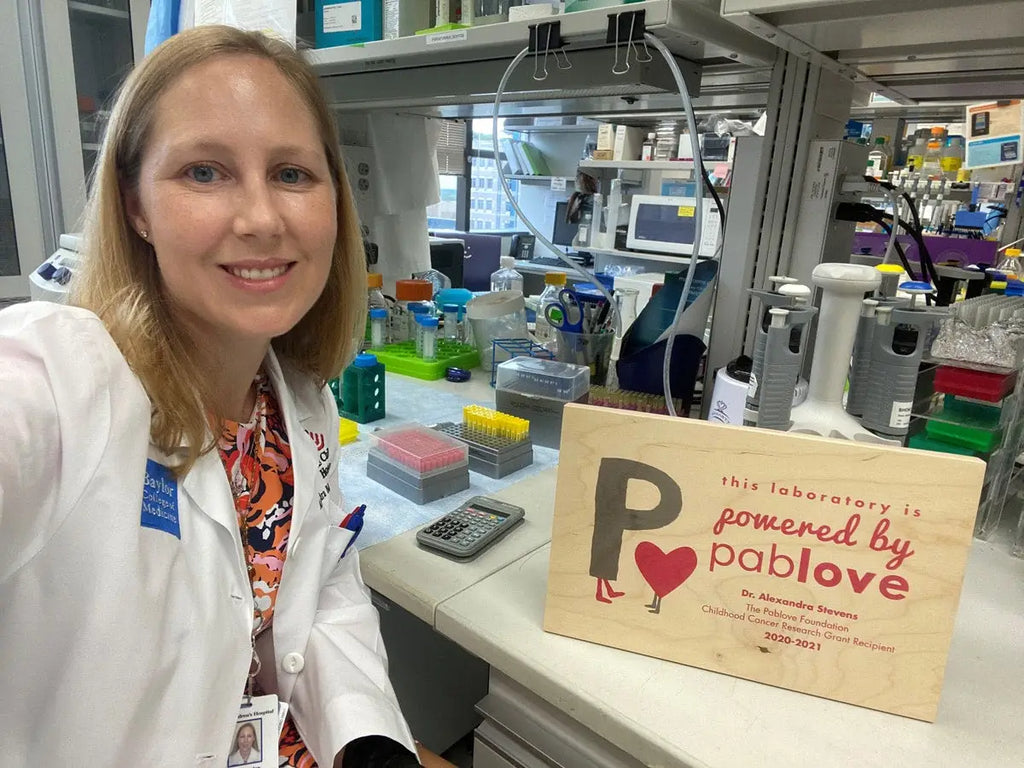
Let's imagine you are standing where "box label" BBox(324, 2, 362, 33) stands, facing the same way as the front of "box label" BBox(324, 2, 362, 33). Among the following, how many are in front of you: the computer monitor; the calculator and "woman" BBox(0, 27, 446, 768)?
2

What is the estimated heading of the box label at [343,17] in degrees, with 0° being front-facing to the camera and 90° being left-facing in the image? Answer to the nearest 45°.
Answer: approximately 0°

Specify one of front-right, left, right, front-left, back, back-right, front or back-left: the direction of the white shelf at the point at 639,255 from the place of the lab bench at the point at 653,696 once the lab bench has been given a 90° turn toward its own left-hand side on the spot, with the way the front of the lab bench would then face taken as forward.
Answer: back-left

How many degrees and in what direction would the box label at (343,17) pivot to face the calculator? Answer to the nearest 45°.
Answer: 0° — it already faces it

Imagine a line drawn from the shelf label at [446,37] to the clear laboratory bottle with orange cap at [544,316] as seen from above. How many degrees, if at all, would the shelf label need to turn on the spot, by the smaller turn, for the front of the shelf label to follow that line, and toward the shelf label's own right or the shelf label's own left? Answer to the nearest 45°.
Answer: approximately 135° to the shelf label's own left
